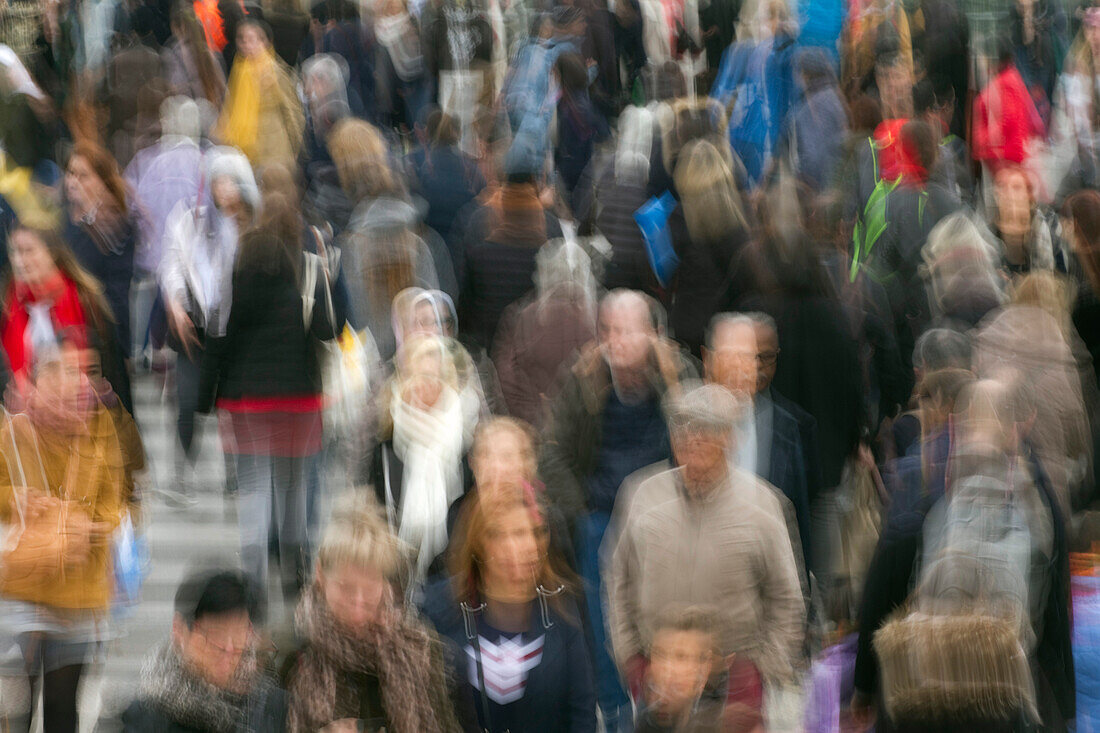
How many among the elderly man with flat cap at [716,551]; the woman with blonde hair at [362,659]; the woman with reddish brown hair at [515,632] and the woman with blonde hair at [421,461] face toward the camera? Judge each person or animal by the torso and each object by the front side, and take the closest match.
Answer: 4

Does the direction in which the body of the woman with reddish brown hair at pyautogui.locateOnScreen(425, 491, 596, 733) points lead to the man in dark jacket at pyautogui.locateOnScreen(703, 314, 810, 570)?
no

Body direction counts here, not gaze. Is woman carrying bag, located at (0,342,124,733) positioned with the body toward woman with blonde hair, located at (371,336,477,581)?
no

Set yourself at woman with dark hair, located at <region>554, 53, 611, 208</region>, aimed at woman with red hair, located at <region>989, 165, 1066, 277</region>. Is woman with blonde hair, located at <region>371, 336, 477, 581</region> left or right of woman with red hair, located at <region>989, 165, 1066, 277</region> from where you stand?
right

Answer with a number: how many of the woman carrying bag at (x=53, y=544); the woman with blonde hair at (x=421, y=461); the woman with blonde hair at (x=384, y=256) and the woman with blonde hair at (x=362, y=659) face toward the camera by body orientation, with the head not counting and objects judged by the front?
3

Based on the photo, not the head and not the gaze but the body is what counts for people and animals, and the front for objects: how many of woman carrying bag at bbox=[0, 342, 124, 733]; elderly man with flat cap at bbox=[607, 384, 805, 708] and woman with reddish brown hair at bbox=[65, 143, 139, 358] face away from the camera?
0

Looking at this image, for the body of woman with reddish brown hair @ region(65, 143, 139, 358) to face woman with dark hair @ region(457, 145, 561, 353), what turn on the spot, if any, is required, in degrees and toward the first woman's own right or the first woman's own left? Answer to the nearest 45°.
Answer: approximately 90° to the first woman's own left

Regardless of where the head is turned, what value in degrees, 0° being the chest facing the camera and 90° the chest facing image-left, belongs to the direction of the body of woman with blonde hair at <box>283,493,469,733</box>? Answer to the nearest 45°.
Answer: approximately 0°

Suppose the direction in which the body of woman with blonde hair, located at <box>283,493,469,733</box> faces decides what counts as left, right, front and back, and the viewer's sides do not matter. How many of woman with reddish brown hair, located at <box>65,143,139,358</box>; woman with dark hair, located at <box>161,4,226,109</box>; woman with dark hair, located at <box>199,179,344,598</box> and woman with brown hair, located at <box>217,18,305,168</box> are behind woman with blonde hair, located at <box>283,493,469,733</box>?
4

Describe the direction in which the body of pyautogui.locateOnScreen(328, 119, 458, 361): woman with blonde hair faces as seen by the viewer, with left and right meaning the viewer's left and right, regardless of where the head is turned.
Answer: facing away from the viewer

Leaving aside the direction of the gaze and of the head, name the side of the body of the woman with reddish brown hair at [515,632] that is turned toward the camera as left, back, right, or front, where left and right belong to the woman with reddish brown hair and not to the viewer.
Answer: front

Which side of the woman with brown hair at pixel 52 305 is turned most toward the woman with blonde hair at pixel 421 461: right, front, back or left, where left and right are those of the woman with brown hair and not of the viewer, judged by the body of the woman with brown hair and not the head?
left

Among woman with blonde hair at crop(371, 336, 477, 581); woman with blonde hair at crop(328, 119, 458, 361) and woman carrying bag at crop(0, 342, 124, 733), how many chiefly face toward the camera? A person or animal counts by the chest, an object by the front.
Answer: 2

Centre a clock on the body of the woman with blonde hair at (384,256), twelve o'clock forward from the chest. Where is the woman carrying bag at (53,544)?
The woman carrying bag is roughly at 7 o'clock from the woman with blonde hair.

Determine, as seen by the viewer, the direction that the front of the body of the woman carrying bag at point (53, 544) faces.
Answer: toward the camera

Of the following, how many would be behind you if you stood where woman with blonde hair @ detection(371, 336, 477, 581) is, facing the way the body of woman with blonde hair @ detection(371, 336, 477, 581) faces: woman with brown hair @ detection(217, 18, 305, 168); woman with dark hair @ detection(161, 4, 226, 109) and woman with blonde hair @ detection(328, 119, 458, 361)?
3

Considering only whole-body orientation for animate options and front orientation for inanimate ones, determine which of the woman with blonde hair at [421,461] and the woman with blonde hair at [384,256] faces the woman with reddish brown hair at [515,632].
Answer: the woman with blonde hair at [421,461]

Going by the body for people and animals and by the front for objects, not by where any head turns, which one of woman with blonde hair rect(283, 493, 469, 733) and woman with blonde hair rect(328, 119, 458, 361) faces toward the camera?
woman with blonde hair rect(283, 493, 469, 733)

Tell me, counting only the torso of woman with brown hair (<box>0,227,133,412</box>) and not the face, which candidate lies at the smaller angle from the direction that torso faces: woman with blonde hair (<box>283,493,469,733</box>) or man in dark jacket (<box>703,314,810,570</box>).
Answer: the woman with blonde hair

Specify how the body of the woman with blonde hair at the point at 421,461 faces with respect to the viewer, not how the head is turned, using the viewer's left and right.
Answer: facing the viewer

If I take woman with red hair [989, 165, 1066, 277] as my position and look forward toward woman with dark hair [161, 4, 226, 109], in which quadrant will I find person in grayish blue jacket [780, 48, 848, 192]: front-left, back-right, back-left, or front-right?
front-right
